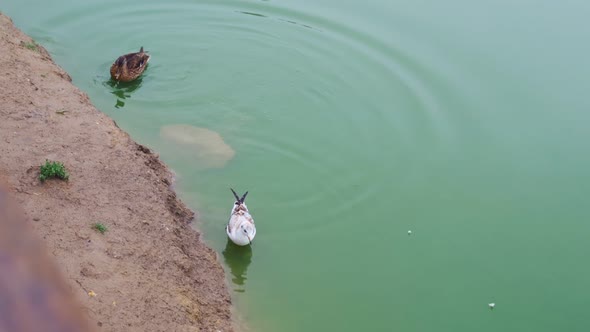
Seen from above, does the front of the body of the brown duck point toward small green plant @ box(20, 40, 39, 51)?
no

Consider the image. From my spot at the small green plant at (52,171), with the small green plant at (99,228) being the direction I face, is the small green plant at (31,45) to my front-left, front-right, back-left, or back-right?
back-left

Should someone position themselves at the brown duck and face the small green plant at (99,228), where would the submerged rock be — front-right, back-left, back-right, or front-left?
front-left
